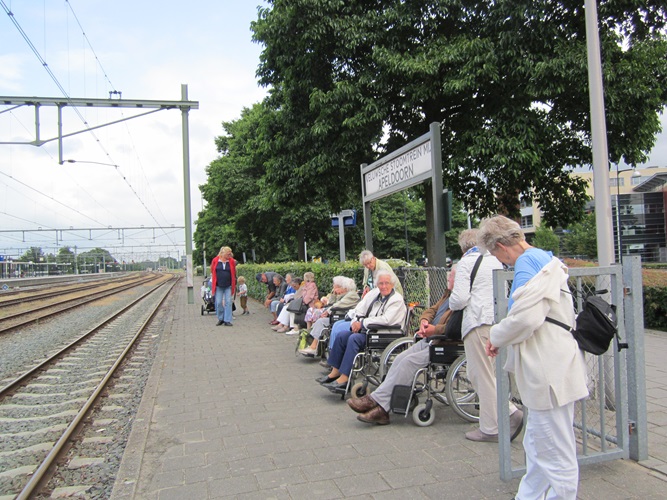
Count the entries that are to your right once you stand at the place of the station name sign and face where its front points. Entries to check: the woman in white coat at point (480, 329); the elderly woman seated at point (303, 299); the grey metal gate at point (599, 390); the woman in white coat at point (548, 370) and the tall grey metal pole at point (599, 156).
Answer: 1

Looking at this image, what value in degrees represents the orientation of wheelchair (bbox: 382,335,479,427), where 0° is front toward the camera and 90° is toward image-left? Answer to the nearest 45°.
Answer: approximately 45°

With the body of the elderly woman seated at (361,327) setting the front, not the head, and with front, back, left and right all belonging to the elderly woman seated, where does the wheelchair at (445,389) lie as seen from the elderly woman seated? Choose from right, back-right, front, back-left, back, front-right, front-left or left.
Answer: left

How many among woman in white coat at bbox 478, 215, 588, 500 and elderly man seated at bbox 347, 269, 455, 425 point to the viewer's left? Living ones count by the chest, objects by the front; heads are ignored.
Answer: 2

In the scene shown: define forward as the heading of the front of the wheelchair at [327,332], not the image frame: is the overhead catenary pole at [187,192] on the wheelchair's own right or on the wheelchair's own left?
on the wheelchair's own right

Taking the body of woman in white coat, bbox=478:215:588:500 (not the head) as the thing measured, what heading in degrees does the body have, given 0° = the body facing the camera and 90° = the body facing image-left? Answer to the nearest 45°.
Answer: approximately 90°

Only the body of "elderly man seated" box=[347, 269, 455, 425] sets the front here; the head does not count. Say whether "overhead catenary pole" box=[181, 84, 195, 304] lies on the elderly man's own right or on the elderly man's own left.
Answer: on the elderly man's own right

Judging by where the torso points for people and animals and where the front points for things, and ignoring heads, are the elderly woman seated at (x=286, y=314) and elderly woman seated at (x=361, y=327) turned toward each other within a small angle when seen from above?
no

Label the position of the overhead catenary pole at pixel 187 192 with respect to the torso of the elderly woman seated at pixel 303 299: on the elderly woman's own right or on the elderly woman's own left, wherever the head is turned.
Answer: on the elderly woman's own right

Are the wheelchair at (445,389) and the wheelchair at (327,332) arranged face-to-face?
no

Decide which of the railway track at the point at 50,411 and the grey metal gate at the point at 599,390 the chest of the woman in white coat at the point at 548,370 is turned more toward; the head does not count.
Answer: the railway track

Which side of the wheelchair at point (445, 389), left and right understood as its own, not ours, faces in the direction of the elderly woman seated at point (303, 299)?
right

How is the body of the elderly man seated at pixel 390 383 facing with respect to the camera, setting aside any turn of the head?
to the viewer's left

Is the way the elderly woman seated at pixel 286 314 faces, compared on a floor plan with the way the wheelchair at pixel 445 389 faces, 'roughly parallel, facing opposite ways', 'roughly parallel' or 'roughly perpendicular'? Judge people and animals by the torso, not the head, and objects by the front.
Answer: roughly parallel

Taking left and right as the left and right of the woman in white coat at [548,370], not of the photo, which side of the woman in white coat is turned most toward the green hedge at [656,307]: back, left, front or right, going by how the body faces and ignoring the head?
right

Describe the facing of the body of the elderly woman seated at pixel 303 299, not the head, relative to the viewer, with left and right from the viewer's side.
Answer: facing the viewer and to the left of the viewer

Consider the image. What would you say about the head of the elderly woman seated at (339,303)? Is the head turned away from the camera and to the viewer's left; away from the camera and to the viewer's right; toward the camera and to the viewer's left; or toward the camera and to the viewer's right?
toward the camera and to the viewer's left

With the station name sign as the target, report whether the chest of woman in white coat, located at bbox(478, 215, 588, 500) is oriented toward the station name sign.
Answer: no

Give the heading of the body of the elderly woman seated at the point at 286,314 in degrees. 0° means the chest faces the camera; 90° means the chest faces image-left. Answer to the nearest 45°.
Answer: approximately 45°

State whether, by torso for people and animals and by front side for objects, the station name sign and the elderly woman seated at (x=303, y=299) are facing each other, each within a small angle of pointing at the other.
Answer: no
